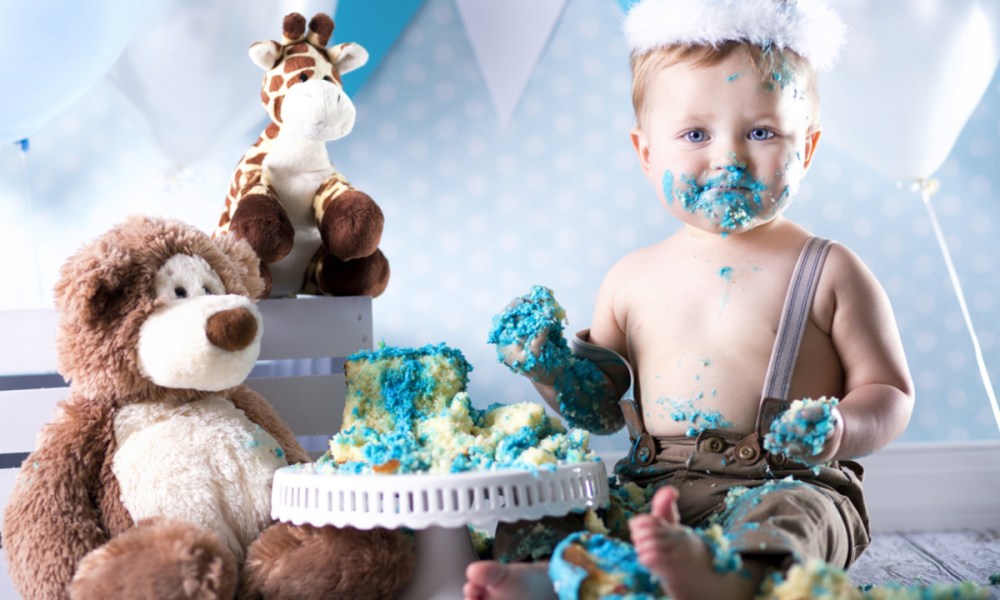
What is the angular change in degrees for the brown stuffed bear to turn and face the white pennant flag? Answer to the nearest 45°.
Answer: approximately 90° to its left

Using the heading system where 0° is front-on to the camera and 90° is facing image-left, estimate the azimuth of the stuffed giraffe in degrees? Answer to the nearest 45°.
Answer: approximately 315°

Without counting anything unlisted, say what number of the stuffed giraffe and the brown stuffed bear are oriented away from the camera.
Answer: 0

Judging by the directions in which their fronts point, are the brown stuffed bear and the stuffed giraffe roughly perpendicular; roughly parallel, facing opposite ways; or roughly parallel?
roughly parallel

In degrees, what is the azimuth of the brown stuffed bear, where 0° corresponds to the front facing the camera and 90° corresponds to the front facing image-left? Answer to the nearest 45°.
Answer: approximately 315°

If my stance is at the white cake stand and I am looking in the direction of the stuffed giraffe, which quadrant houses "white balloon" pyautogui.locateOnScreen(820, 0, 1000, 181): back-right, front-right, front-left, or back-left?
front-right

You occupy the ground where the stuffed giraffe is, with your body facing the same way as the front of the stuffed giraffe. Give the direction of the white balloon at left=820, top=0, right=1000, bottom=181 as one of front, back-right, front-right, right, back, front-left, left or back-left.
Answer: front-left
